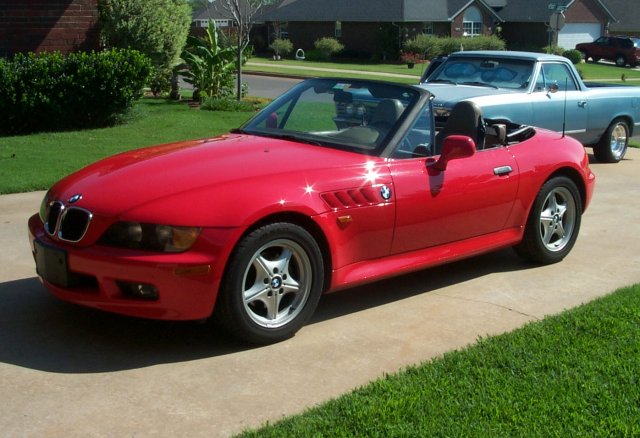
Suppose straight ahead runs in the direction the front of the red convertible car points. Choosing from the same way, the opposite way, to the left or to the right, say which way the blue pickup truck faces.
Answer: the same way

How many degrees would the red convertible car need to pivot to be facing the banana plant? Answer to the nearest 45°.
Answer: approximately 135° to its right

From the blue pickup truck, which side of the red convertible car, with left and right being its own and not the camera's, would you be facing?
back

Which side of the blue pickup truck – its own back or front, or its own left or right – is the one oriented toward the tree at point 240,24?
right

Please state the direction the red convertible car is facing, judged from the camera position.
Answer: facing the viewer and to the left of the viewer

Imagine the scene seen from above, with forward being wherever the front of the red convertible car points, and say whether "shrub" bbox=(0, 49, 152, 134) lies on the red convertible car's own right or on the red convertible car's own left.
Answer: on the red convertible car's own right

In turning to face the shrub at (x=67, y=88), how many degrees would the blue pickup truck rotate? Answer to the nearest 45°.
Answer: approximately 45° to its right

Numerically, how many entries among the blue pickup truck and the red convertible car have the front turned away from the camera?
0

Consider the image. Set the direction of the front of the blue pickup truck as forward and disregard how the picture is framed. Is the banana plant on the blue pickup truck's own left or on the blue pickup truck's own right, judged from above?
on the blue pickup truck's own right

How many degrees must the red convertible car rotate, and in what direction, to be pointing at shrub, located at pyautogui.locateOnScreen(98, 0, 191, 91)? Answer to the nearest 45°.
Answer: approximately 135° to its right
